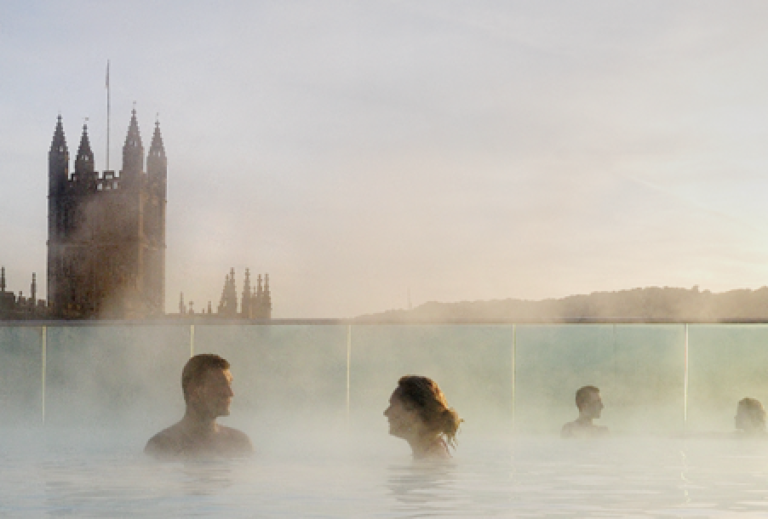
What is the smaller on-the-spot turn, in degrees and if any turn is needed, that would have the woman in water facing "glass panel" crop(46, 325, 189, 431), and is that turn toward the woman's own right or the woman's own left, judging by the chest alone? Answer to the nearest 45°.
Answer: approximately 45° to the woman's own right

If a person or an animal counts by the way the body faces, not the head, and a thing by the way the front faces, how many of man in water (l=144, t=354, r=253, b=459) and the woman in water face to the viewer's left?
1

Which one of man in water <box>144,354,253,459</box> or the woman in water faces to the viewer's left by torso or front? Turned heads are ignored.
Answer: the woman in water

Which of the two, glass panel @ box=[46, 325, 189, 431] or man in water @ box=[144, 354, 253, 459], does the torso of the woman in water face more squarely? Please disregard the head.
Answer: the man in water

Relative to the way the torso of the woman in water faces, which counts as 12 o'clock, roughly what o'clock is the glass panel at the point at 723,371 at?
The glass panel is roughly at 4 o'clock from the woman in water.

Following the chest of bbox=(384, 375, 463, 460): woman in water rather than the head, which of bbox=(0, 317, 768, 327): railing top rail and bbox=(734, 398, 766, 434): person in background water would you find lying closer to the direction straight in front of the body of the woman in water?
the railing top rail

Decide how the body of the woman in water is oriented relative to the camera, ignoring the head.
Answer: to the viewer's left
